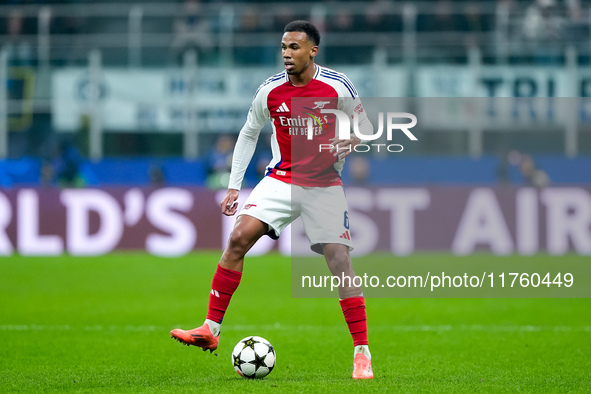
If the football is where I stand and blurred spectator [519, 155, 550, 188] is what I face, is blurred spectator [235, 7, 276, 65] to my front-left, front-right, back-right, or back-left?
front-left

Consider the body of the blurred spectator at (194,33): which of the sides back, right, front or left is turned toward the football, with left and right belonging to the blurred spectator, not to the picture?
front

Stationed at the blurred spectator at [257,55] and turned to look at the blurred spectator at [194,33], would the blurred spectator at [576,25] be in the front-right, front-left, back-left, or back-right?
back-right

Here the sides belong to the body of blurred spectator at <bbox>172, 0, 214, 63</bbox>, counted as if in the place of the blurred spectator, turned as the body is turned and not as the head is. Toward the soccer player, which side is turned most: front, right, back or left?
front

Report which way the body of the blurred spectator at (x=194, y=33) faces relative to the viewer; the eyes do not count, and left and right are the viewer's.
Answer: facing the viewer

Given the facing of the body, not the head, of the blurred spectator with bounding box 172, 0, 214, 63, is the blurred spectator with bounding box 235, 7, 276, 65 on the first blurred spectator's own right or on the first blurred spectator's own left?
on the first blurred spectator's own left

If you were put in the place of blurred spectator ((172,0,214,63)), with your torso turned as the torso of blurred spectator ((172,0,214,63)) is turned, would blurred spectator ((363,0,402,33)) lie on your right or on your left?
on your left

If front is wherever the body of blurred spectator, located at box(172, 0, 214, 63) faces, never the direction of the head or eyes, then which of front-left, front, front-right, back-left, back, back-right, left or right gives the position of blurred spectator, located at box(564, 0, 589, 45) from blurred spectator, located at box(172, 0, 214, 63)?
left

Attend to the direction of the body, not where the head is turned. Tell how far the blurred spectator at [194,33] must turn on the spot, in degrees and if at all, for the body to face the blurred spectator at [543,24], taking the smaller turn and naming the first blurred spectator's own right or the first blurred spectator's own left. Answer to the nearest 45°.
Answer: approximately 90° to the first blurred spectator's own left

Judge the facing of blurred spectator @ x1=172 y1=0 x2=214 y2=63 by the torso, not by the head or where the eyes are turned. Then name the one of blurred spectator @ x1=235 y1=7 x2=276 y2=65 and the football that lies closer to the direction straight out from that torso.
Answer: the football

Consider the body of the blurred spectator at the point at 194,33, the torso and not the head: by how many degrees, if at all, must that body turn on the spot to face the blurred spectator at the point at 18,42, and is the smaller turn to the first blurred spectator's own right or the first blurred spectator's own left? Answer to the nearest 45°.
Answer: approximately 90° to the first blurred spectator's own right
